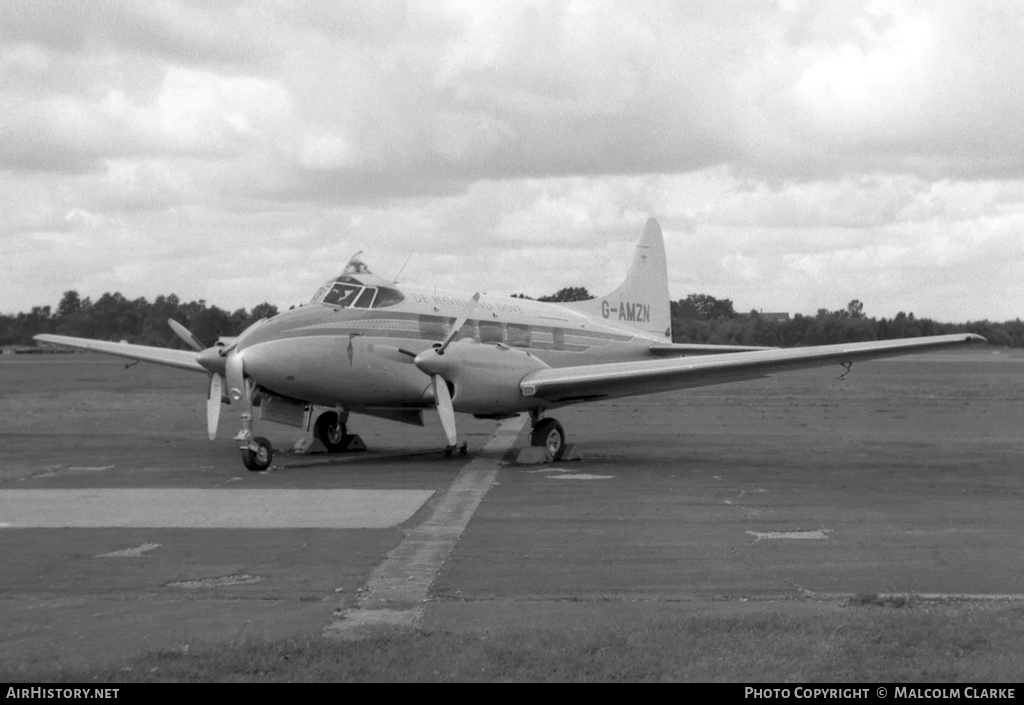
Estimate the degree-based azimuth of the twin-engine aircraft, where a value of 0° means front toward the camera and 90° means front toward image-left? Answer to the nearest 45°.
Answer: approximately 45°

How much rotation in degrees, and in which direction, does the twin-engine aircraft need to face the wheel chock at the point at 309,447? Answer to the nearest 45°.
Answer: approximately 90° to its right

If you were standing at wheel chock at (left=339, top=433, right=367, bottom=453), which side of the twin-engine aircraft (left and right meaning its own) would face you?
right
